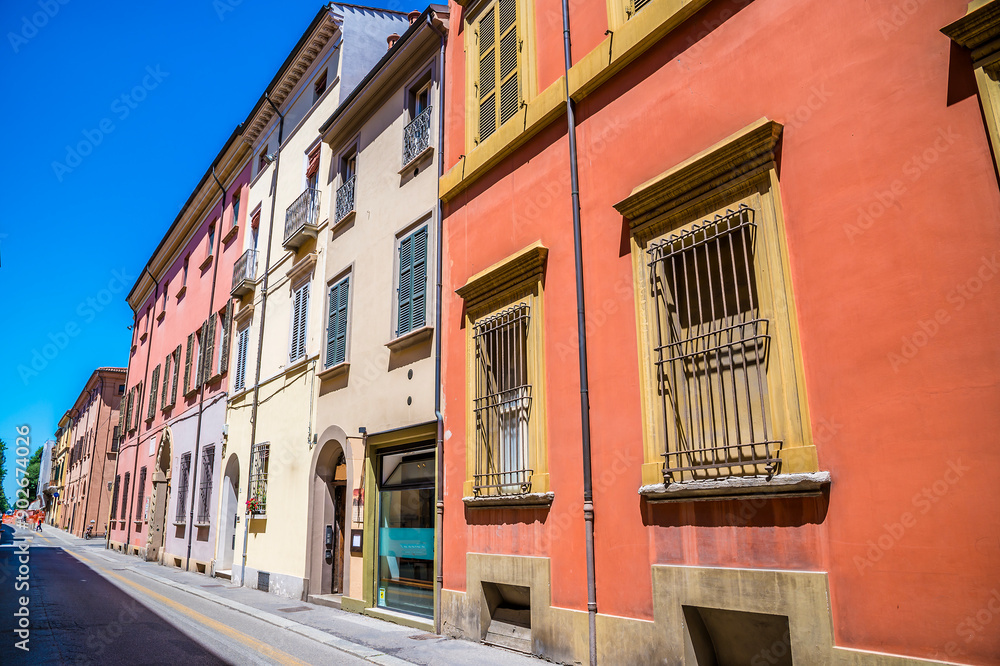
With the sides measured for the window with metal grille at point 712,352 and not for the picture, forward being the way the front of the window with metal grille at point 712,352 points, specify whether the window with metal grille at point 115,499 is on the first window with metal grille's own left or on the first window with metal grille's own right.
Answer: on the first window with metal grille's own right

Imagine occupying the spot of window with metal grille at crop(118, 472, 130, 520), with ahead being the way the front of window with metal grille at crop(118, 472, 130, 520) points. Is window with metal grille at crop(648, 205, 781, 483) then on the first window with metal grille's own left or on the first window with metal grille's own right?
on the first window with metal grille's own left

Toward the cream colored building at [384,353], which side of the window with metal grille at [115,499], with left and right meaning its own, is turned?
left

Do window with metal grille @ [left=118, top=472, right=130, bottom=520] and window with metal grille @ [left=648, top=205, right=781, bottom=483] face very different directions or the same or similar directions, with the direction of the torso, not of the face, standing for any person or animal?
same or similar directions

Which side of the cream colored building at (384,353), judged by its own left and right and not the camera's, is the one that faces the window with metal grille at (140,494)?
right

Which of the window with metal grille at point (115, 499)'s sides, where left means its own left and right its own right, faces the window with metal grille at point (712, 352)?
left

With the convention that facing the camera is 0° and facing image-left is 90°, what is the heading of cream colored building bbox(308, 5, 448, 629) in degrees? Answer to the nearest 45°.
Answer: approximately 45°

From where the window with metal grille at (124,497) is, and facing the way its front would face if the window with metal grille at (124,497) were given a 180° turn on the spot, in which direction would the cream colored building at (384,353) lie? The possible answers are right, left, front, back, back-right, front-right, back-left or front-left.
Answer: right

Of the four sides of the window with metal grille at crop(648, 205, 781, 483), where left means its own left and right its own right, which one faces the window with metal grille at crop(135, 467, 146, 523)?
right

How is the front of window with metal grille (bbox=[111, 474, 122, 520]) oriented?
to the viewer's left

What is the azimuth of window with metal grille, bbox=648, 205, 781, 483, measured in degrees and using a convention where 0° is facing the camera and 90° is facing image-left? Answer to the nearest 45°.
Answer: approximately 45°

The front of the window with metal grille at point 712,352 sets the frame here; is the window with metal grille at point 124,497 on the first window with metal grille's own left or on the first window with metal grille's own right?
on the first window with metal grille's own right

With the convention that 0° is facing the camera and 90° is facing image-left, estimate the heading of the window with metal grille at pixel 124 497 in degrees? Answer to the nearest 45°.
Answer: approximately 90°
